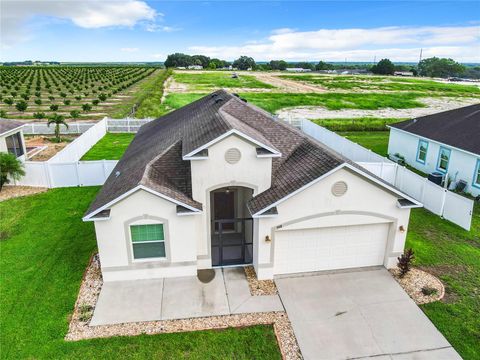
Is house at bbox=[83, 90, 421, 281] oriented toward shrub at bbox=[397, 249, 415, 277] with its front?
no

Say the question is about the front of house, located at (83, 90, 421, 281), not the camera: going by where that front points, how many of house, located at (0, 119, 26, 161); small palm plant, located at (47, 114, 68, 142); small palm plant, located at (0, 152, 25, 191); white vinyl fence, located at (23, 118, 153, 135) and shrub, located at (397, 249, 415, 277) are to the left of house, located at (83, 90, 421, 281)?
1

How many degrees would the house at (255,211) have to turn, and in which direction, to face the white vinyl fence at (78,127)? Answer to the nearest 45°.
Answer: approximately 135° to its right

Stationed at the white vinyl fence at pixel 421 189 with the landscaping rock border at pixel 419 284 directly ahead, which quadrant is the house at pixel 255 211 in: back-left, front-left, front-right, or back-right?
front-right

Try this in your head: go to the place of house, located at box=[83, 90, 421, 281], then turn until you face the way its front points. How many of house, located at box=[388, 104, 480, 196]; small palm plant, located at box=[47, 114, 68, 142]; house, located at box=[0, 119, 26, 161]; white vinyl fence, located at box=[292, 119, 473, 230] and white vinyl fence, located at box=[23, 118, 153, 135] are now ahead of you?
0

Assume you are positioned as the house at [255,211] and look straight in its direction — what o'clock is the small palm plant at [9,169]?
The small palm plant is roughly at 4 o'clock from the house.

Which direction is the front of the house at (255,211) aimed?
toward the camera

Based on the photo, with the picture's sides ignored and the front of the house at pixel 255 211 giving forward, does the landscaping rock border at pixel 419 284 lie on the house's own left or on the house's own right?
on the house's own left

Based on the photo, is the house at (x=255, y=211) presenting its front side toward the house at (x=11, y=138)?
no

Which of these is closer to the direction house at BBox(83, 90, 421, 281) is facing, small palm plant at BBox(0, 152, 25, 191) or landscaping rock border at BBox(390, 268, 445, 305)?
the landscaping rock border

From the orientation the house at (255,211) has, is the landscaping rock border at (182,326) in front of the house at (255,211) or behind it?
in front

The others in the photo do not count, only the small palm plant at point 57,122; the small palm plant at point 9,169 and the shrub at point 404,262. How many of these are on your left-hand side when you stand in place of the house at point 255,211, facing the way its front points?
1

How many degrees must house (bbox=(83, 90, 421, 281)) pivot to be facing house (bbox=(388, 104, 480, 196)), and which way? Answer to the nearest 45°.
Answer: approximately 135° to its left

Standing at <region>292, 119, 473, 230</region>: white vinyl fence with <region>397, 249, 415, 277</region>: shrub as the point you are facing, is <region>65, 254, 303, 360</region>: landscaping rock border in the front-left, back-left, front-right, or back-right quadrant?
front-right
